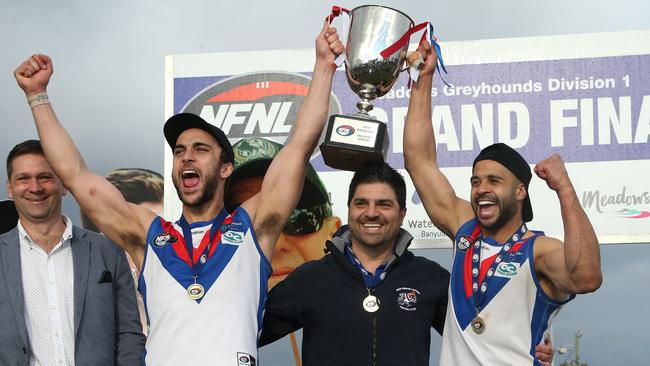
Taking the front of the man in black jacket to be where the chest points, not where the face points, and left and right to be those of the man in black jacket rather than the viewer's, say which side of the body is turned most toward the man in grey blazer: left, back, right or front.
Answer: right

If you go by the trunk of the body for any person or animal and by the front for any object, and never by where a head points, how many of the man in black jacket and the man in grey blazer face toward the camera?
2

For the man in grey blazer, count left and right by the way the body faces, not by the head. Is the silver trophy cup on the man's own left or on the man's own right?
on the man's own left

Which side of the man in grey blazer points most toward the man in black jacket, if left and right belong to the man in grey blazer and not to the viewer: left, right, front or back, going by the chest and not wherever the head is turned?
left

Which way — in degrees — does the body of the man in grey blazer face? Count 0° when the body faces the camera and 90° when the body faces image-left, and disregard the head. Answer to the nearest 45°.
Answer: approximately 0°

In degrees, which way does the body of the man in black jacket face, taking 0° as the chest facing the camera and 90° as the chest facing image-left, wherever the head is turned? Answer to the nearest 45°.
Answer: approximately 0°
